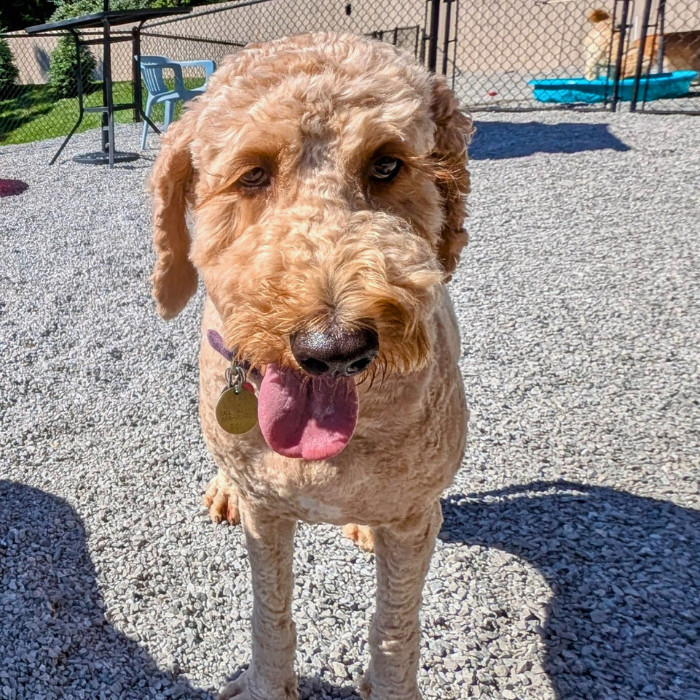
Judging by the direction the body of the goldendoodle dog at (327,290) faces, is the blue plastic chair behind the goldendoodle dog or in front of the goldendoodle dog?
behind

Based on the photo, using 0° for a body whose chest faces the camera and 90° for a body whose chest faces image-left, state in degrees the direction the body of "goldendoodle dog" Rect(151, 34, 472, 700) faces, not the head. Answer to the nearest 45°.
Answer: approximately 0°

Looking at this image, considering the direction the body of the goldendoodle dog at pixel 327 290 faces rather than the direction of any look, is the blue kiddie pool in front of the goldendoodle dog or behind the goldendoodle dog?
behind

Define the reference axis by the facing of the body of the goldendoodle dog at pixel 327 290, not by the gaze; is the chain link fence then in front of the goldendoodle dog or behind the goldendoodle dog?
behind
